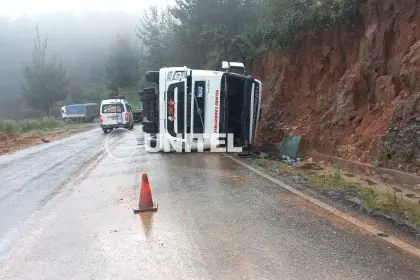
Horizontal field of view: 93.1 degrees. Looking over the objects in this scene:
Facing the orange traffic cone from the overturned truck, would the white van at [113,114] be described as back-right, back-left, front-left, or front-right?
back-right

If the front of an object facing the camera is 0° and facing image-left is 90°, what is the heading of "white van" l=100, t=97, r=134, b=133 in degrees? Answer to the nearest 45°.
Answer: approximately 180°

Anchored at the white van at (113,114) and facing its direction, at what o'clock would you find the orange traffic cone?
The orange traffic cone is roughly at 6 o'clock from the white van.

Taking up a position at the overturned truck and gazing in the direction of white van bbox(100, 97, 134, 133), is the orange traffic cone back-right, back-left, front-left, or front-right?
back-left
